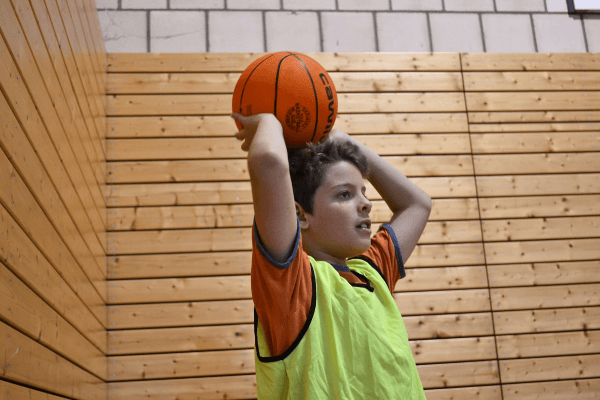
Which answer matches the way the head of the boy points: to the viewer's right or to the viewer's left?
to the viewer's right

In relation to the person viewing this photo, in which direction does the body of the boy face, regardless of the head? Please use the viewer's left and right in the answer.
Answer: facing the viewer and to the right of the viewer
